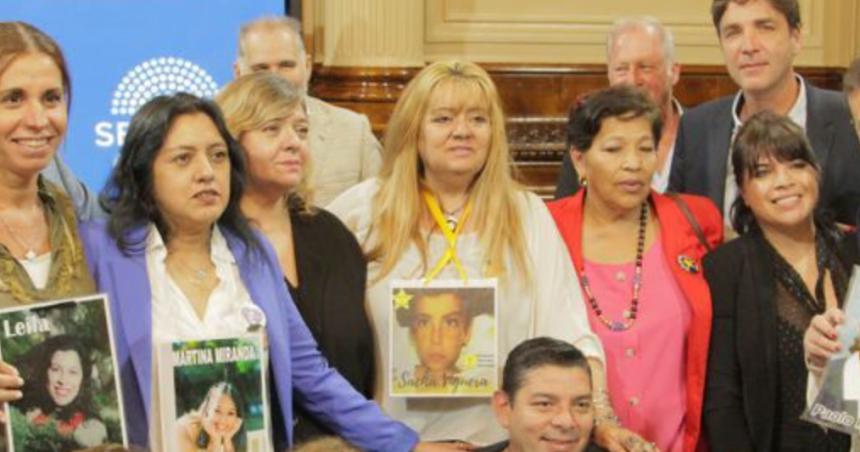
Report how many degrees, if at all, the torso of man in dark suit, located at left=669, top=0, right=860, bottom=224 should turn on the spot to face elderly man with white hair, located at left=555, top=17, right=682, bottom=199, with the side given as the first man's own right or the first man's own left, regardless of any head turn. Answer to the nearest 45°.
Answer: approximately 135° to the first man's own right

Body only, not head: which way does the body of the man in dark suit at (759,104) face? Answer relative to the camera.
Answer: toward the camera

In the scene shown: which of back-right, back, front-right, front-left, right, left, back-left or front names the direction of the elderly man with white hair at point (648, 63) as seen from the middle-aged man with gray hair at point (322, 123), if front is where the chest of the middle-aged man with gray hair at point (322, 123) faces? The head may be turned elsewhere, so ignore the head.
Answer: left

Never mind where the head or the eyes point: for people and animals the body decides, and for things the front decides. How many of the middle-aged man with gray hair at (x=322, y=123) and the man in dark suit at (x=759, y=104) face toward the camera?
2

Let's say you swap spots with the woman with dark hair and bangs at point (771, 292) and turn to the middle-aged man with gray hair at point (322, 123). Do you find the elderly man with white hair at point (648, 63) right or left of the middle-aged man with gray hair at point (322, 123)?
right

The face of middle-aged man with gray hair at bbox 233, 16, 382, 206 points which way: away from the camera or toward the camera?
toward the camera

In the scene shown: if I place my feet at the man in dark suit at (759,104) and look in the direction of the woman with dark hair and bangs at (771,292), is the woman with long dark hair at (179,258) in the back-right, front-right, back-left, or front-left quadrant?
front-right

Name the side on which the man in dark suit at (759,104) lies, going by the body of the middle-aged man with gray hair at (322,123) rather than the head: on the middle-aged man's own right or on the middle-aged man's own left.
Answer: on the middle-aged man's own left

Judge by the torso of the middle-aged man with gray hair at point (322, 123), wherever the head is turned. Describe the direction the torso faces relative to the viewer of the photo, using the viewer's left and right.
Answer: facing the viewer

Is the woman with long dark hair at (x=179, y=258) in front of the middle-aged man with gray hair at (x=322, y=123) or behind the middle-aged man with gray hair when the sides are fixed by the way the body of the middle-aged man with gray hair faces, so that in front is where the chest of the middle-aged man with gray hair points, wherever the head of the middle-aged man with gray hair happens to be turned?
in front

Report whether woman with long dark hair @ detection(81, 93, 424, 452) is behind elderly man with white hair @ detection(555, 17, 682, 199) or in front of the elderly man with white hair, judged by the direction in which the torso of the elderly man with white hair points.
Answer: in front

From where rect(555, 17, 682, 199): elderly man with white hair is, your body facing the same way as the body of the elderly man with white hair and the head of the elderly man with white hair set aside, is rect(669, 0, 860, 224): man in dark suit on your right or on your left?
on your left
